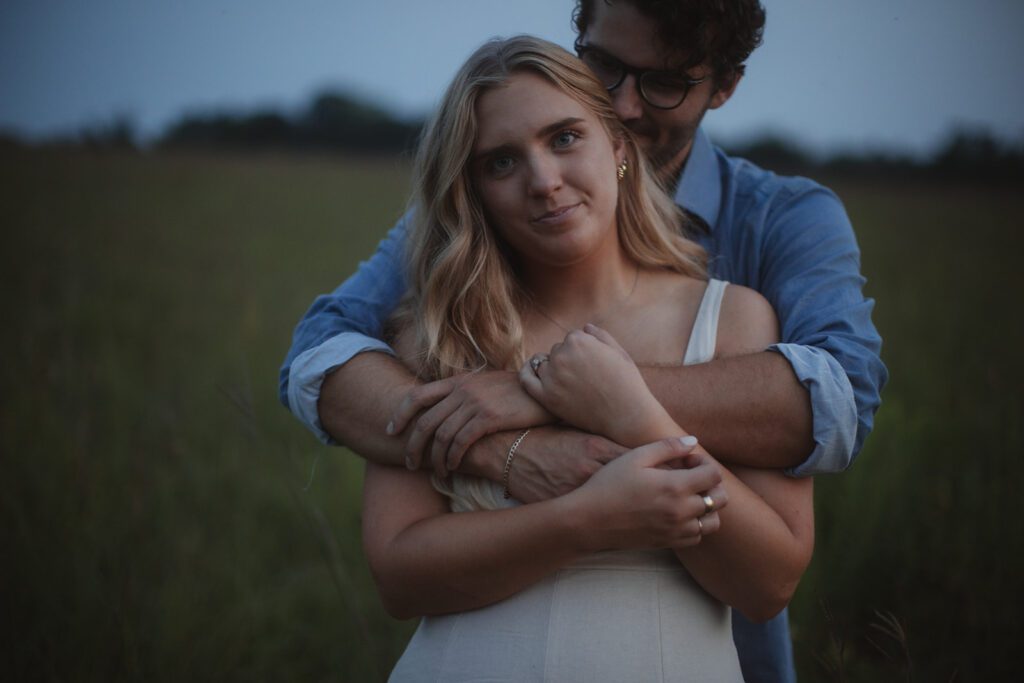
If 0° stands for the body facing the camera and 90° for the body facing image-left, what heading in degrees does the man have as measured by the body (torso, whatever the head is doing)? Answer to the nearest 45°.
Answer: approximately 0°
